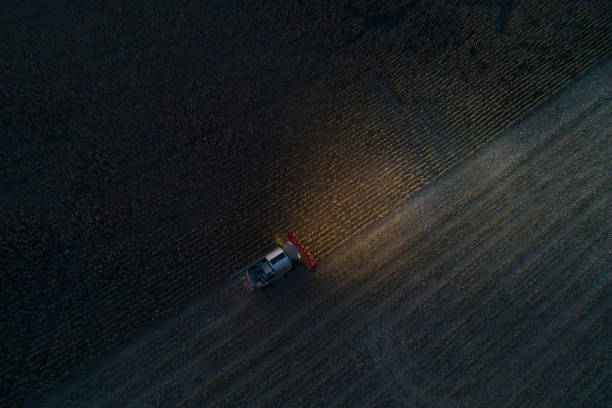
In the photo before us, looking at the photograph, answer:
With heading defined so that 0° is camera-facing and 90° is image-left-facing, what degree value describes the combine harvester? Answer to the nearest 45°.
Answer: approximately 225°
